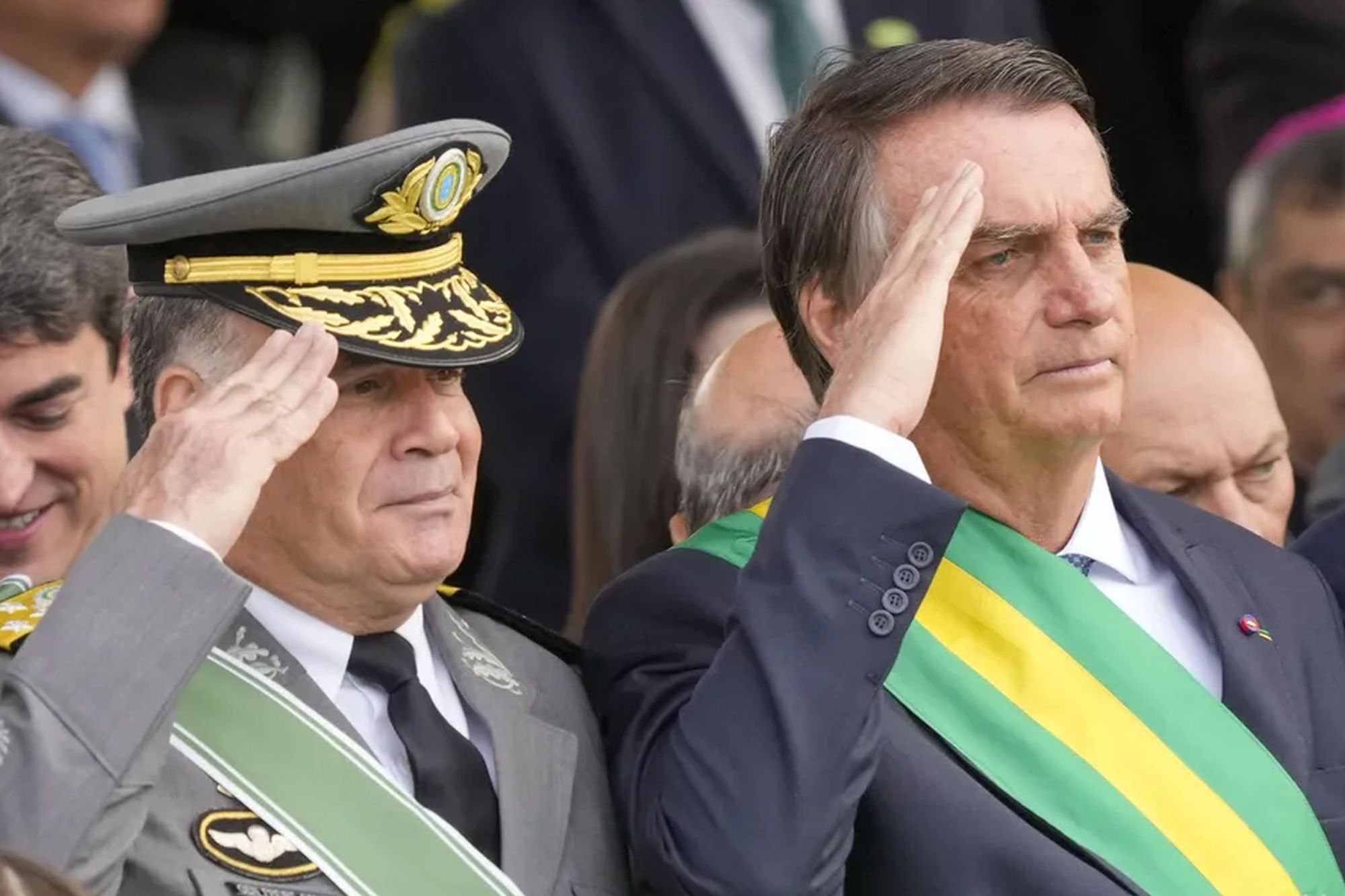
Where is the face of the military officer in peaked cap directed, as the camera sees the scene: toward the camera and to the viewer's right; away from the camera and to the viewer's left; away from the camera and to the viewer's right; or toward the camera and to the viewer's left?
toward the camera and to the viewer's right

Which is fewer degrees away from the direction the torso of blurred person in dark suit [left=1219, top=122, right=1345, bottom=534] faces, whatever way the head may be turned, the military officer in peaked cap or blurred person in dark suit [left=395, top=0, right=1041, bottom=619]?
the military officer in peaked cap

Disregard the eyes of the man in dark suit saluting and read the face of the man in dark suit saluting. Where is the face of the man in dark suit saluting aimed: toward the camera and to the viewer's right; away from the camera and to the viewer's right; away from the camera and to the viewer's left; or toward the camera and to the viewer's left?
toward the camera and to the viewer's right

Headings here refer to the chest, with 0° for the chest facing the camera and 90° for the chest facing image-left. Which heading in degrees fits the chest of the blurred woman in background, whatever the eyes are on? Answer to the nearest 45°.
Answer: approximately 315°

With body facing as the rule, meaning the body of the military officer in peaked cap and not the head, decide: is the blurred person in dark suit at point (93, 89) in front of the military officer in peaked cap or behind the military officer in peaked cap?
behind
